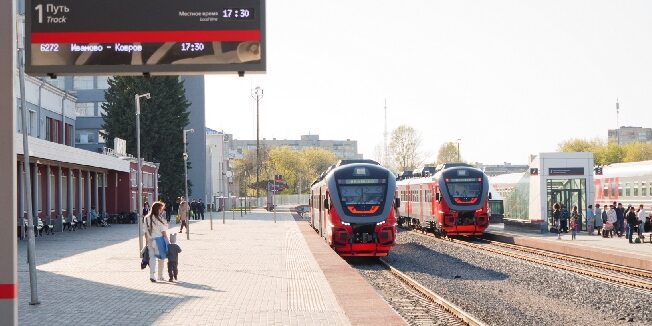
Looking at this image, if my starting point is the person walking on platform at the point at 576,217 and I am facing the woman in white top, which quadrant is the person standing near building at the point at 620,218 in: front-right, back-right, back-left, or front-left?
back-left

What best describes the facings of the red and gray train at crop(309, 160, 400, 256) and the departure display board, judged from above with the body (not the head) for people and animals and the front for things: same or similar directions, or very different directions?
same or similar directions

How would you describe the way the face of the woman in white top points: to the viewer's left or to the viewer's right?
to the viewer's right

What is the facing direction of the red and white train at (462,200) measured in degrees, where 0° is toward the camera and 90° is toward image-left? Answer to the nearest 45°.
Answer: approximately 315°

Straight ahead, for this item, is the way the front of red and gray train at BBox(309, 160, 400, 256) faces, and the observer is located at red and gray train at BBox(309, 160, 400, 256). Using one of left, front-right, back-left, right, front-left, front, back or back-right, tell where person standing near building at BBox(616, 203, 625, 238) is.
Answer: back-left

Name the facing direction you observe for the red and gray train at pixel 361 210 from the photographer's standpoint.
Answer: facing the viewer

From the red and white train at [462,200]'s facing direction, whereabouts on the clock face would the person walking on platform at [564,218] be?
The person walking on platform is roughly at 10 o'clock from the red and white train.

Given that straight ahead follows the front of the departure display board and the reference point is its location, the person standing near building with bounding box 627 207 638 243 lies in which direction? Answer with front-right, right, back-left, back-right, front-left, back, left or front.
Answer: back-left

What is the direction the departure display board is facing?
toward the camera

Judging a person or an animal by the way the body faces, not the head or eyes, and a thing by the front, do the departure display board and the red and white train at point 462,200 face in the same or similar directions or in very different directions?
same or similar directions

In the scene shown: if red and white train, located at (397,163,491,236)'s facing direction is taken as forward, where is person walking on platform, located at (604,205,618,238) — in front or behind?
in front

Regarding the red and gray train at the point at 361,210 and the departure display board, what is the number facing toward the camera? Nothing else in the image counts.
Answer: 2

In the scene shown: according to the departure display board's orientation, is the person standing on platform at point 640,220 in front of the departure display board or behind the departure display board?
behind

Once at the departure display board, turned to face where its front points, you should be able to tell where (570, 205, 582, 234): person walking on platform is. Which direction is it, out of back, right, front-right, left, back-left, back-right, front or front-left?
back-left

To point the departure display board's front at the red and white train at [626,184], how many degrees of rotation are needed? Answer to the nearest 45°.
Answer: approximately 135° to its left
